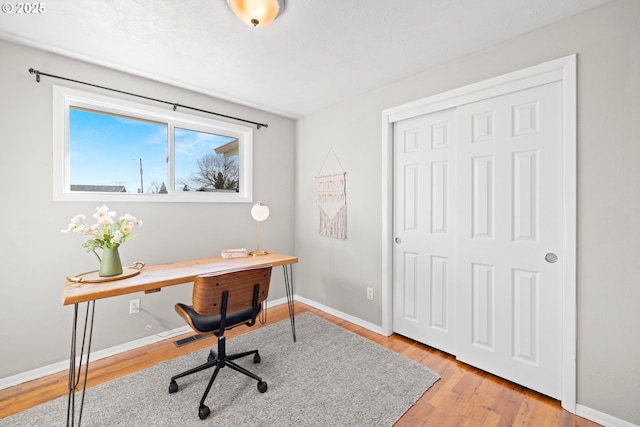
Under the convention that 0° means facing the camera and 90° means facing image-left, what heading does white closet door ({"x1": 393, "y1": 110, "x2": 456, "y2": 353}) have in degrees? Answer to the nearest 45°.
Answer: approximately 45°

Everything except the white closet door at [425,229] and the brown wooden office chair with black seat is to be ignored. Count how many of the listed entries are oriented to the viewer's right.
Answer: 0

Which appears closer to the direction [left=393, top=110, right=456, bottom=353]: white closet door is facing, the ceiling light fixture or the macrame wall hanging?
the ceiling light fixture

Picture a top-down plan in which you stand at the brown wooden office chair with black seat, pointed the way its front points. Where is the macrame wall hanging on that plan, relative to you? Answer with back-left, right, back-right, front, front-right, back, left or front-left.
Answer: right

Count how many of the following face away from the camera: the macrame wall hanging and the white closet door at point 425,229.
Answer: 0

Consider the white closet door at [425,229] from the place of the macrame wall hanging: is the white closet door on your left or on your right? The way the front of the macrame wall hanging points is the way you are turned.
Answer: on your left

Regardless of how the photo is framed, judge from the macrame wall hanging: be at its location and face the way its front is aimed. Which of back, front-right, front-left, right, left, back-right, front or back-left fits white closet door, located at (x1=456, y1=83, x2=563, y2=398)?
left

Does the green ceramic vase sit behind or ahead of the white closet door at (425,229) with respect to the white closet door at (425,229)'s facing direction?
ahead

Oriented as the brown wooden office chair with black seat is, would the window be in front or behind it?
in front

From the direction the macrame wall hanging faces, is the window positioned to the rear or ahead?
ahead

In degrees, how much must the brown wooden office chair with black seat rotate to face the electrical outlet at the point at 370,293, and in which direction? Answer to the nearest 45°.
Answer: approximately 135° to its right

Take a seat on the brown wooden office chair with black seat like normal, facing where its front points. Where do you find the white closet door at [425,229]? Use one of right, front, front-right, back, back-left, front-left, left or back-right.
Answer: back-right

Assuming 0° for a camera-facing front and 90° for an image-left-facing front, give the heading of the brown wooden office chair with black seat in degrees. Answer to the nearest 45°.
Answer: approximately 135°

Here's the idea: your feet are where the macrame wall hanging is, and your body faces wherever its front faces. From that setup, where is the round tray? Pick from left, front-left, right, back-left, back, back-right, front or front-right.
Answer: front

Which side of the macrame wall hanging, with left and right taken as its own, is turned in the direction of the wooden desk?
front

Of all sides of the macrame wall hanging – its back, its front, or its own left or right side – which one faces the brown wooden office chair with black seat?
front

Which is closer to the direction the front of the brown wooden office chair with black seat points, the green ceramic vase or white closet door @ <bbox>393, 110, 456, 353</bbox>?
the green ceramic vase
